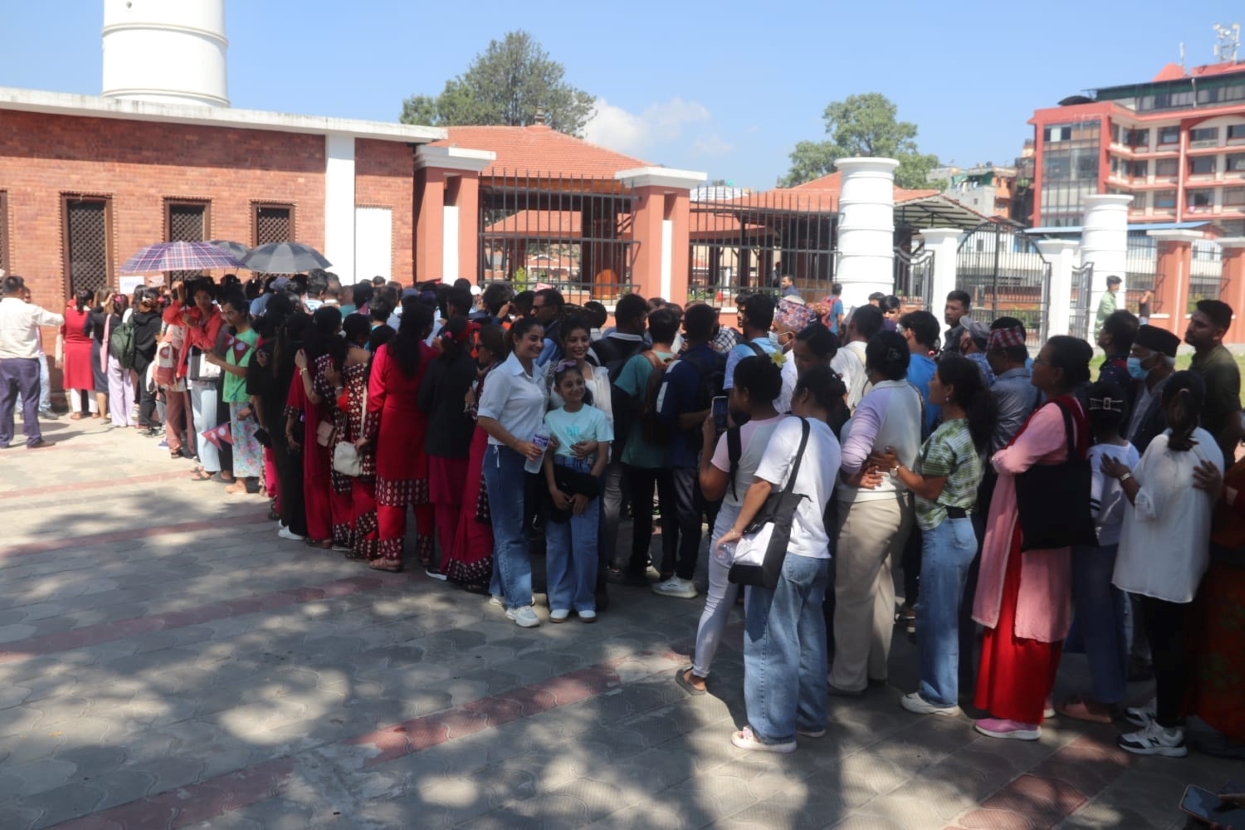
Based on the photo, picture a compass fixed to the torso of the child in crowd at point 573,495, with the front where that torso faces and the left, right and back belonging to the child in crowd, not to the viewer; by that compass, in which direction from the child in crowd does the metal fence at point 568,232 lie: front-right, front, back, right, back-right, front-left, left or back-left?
back

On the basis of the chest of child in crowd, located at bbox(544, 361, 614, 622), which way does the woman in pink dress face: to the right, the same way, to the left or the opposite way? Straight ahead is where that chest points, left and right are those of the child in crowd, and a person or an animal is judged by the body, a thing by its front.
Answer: to the right

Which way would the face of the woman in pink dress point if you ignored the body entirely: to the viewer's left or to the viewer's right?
to the viewer's left

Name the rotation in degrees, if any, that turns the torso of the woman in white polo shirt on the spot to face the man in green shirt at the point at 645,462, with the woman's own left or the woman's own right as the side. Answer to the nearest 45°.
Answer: approximately 90° to the woman's own left

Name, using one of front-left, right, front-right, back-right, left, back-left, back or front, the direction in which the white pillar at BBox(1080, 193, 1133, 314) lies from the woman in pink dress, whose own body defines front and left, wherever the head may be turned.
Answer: right

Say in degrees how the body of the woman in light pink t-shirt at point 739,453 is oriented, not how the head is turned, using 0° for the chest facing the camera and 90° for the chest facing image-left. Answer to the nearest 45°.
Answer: approximately 135°

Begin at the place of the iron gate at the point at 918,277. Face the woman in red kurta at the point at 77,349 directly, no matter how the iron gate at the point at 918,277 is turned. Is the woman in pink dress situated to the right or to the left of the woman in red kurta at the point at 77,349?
left

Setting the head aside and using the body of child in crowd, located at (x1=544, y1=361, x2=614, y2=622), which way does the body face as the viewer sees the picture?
toward the camera

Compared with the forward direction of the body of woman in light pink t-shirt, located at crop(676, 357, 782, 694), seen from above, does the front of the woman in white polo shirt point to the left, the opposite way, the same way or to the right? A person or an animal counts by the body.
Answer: the opposite way

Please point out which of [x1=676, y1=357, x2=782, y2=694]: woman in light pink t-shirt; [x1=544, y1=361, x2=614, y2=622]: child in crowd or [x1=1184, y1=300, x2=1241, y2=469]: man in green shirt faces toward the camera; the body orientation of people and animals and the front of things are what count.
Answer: the child in crowd

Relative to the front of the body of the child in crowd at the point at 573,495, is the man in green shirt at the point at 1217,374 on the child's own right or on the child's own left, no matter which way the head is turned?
on the child's own left

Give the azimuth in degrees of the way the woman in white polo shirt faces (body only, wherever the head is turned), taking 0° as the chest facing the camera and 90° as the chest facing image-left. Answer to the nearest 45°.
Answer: approximately 315°
